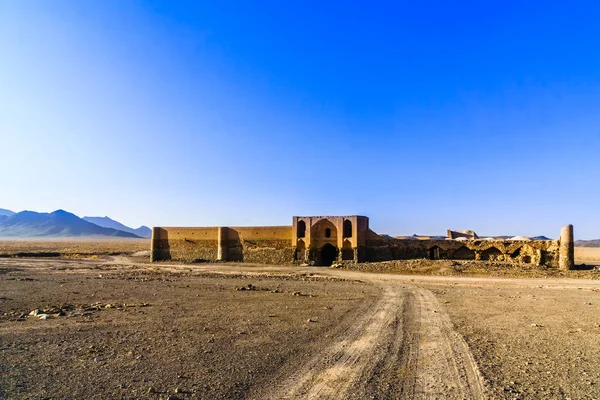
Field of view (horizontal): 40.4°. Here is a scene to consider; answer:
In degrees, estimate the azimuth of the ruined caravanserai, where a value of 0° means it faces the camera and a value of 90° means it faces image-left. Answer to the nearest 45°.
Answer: approximately 0°
